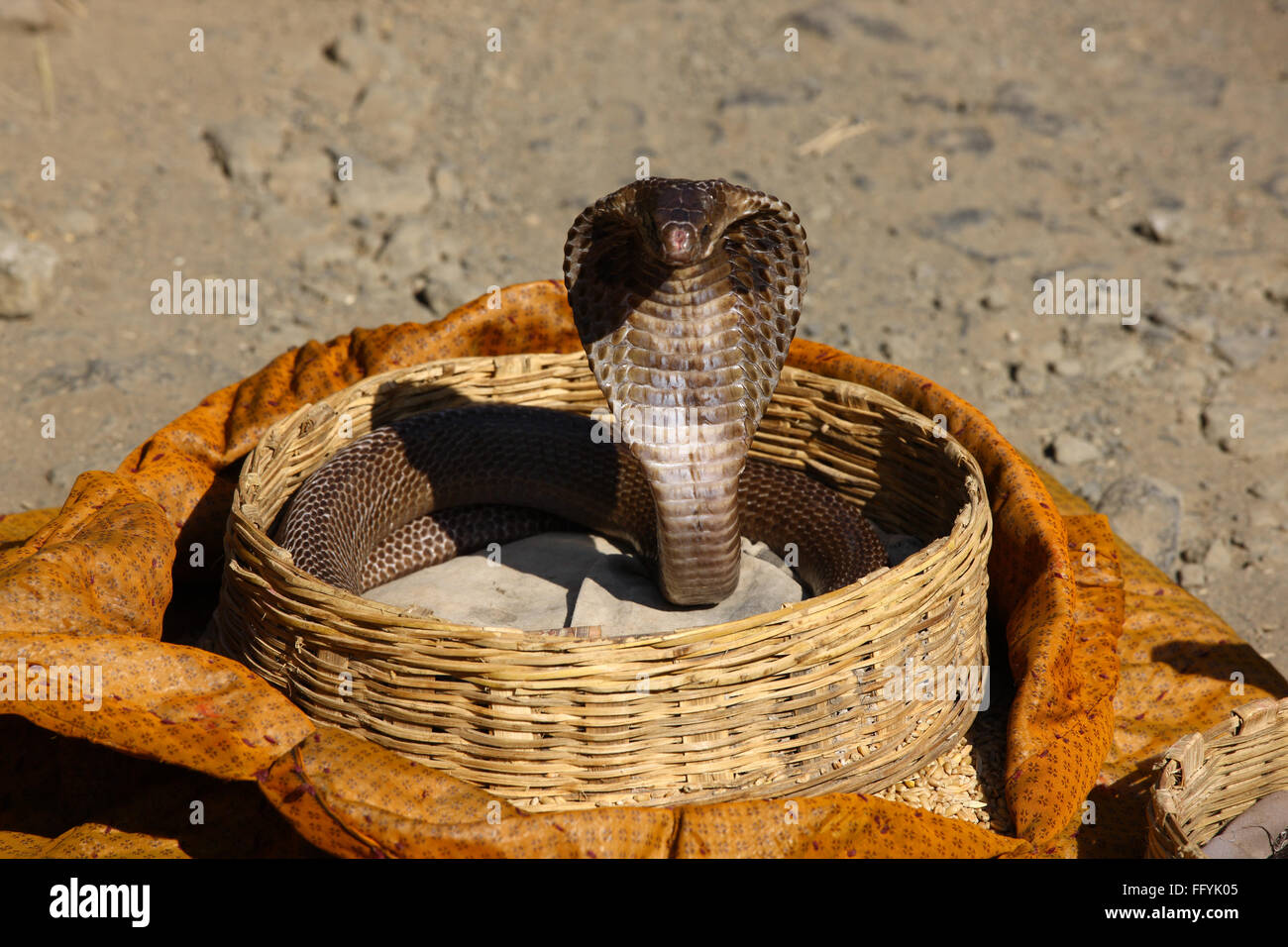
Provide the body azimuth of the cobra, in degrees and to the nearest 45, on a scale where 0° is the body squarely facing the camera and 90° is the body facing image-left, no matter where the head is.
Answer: approximately 0°

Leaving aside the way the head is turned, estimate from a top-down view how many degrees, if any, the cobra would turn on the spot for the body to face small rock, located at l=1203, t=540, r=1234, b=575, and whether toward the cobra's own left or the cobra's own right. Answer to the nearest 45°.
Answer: approximately 135° to the cobra's own left

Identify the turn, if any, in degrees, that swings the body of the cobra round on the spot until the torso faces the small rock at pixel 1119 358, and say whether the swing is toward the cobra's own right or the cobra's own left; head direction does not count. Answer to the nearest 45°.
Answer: approximately 135° to the cobra's own left

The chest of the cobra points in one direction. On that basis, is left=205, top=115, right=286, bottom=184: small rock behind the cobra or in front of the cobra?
behind

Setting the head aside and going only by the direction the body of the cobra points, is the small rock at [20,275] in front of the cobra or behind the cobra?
behind

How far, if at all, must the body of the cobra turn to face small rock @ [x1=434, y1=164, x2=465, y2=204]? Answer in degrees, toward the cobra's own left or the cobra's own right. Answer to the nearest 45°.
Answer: approximately 180°
